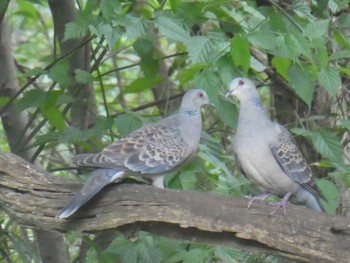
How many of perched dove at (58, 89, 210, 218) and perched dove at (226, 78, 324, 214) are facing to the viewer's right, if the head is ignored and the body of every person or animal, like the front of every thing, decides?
1

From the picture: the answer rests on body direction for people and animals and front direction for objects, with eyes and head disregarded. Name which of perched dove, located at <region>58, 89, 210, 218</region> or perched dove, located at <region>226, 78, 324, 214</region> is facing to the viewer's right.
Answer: perched dove, located at <region>58, 89, 210, 218</region>

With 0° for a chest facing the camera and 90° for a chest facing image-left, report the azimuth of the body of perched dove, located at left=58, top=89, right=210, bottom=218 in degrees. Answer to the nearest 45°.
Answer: approximately 270°

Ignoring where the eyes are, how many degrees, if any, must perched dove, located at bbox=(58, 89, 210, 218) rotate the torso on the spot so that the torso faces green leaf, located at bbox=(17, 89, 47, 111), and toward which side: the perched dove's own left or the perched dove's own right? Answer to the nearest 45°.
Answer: approximately 135° to the perched dove's own left

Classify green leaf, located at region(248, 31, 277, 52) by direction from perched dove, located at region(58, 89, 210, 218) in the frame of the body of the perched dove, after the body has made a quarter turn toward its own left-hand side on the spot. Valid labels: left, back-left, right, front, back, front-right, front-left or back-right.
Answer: right

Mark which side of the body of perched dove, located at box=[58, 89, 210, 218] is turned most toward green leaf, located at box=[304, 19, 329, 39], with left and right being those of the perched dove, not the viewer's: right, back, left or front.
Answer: front

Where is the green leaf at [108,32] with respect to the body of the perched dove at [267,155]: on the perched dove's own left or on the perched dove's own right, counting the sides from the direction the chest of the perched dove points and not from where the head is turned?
on the perched dove's own right

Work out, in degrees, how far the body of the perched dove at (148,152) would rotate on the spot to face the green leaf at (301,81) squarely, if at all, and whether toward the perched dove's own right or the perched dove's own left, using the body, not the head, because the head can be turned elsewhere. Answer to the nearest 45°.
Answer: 0° — it already faces it

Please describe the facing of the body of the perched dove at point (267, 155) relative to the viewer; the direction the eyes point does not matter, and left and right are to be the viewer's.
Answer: facing the viewer and to the left of the viewer
